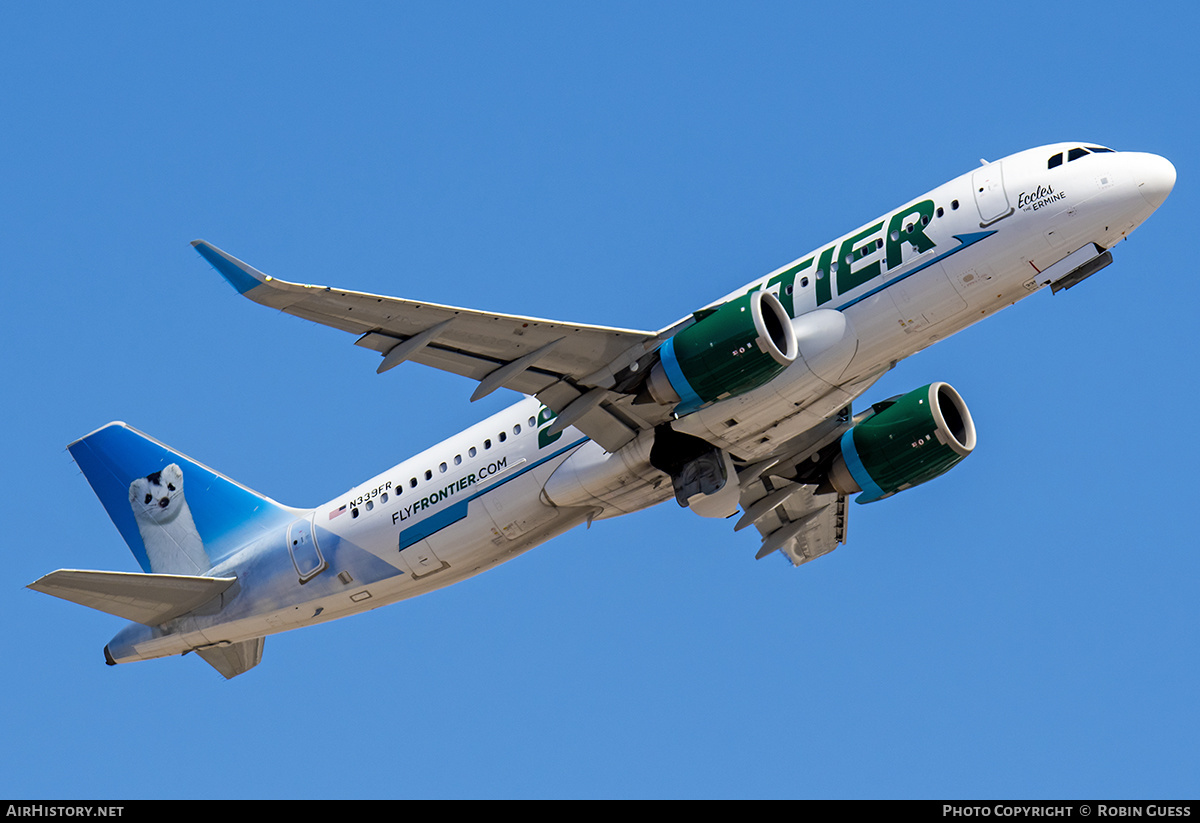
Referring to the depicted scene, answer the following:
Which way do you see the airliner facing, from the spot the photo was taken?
facing the viewer and to the right of the viewer
